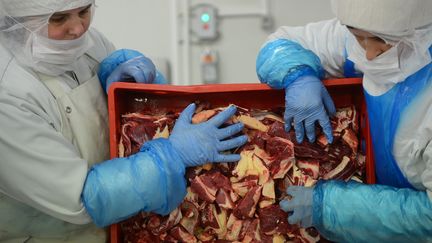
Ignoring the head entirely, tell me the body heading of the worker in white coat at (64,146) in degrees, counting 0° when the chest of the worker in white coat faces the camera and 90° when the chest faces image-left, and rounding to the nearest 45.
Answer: approximately 315°

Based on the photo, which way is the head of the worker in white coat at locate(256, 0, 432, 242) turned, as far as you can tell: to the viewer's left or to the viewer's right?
to the viewer's left

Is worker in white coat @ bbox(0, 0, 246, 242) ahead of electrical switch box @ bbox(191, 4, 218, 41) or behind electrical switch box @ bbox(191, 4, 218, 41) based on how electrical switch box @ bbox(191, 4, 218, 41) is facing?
ahead

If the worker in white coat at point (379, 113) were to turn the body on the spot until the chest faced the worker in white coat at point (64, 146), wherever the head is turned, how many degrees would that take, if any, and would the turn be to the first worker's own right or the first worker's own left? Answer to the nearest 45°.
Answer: approximately 45° to the first worker's own right

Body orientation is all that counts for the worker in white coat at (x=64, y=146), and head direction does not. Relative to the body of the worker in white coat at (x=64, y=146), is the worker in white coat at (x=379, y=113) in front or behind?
in front

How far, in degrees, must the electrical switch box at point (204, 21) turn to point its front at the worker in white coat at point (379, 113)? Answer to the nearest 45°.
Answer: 0° — it already faces them

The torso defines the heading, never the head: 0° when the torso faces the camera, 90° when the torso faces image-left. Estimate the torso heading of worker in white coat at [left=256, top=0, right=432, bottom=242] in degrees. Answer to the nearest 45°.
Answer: approximately 45°

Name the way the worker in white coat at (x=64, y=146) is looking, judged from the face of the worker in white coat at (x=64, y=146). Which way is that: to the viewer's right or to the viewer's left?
to the viewer's right

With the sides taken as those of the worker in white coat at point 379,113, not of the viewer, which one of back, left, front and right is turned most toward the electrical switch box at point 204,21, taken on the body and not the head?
right

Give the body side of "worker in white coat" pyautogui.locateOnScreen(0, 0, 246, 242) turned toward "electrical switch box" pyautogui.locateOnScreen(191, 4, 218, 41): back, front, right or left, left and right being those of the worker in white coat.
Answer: left

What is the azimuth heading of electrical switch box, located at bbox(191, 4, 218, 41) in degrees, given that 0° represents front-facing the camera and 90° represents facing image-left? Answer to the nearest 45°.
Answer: approximately 0°

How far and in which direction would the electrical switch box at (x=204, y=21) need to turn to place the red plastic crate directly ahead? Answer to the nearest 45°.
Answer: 0° — it already faces it
